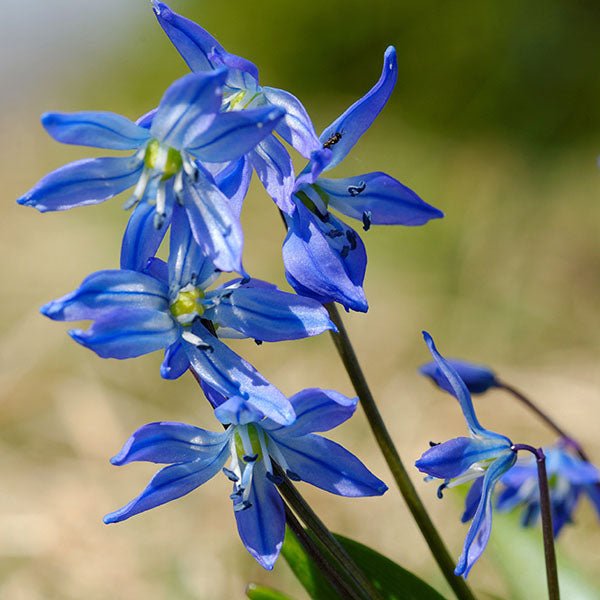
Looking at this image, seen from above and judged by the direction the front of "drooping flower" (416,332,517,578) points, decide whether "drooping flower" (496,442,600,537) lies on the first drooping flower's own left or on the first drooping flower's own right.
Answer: on the first drooping flower's own right

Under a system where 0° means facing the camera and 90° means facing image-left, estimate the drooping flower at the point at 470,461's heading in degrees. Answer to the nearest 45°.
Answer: approximately 90°

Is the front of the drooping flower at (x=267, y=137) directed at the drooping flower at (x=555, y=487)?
no

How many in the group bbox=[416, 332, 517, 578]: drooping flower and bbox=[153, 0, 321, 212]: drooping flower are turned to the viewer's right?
0

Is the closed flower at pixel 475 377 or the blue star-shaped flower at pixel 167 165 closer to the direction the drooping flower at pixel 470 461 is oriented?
the blue star-shaped flower

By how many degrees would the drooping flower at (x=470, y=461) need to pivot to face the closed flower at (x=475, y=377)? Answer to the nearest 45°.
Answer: approximately 90° to its right
